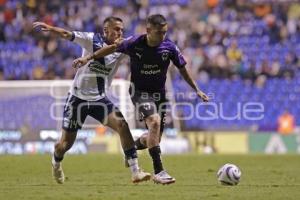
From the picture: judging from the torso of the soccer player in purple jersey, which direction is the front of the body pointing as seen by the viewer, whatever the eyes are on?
toward the camera

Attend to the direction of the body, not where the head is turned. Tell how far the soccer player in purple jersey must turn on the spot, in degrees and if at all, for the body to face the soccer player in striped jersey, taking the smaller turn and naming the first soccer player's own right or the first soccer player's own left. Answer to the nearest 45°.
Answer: approximately 90° to the first soccer player's own right

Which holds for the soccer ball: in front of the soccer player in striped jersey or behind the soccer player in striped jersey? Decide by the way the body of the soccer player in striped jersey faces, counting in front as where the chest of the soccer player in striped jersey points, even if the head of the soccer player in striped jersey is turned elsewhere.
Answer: in front

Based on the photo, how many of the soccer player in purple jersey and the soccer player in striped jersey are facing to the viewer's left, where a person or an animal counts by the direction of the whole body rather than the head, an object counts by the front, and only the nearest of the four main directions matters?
0

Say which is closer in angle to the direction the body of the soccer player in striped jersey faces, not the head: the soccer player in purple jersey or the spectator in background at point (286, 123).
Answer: the soccer player in purple jersey

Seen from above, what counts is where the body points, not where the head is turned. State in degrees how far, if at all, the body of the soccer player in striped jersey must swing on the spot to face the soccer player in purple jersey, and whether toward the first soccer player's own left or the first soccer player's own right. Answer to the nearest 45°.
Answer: approximately 45° to the first soccer player's own left

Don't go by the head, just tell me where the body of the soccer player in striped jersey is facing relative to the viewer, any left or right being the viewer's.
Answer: facing the viewer and to the right of the viewer
